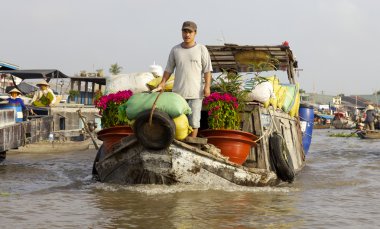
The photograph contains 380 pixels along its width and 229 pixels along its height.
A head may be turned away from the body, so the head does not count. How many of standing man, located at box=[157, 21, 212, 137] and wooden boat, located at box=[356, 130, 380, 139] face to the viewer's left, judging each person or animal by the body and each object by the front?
1

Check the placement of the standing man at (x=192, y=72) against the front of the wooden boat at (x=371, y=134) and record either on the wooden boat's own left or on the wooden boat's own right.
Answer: on the wooden boat's own left

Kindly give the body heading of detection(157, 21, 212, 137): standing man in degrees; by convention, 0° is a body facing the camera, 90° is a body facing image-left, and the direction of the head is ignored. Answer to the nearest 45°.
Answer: approximately 0°

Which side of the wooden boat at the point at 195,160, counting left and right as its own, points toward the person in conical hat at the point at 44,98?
right

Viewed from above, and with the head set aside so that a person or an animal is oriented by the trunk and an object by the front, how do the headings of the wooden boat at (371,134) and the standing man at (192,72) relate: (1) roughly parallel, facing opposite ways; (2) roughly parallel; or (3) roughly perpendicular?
roughly perpendicular

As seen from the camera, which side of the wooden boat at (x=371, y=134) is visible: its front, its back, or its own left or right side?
left

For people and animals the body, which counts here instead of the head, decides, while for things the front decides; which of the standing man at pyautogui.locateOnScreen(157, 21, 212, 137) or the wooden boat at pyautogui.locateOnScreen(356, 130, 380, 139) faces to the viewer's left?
the wooden boat

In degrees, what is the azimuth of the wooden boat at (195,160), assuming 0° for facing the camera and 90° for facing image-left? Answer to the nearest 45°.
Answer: approximately 45°

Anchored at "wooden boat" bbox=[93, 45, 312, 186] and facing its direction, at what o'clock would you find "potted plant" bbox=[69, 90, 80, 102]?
The potted plant is roughly at 4 o'clock from the wooden boat.

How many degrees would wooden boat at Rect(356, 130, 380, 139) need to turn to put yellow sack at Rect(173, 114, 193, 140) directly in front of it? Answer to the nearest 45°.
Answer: approximately 90° to its left
